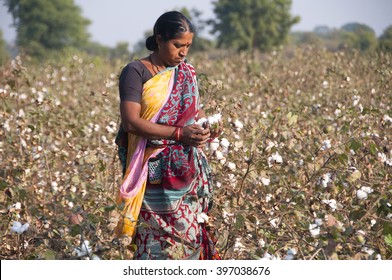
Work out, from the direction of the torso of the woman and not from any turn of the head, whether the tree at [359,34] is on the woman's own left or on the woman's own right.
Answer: on the woman's own left

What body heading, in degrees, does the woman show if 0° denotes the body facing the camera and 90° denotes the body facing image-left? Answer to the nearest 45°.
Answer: approximately 315°

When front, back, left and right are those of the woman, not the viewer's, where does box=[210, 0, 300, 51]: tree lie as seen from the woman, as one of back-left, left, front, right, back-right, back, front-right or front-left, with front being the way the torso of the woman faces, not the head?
back-left

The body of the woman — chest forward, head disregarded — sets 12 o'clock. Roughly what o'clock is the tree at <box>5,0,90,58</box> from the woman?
The tree is roughly at 7 o'clock from the woman.
